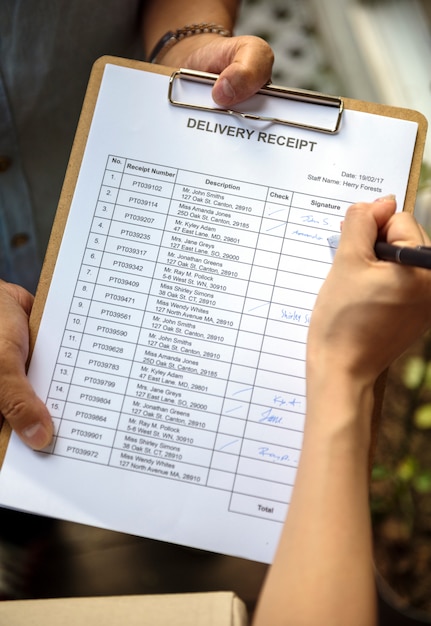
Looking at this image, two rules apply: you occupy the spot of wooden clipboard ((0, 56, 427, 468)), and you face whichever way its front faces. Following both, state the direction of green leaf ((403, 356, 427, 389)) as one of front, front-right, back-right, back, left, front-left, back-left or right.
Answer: back-left

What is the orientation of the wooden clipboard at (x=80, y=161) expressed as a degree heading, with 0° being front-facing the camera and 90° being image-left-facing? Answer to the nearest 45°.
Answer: approximately 0°
